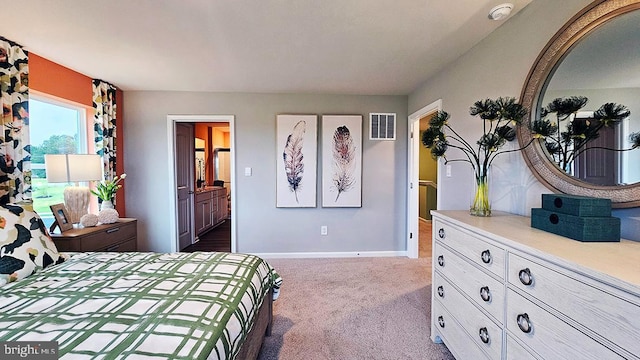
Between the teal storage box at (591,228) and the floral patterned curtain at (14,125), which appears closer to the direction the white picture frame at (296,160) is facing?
the teal storage box

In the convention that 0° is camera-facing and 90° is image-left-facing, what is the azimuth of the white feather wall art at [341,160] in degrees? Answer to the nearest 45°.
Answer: approximately 0°

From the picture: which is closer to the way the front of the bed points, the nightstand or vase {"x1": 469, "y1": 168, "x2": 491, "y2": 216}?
the vase

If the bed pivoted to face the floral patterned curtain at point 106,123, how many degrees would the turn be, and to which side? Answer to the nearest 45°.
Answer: approximately 135° to its left

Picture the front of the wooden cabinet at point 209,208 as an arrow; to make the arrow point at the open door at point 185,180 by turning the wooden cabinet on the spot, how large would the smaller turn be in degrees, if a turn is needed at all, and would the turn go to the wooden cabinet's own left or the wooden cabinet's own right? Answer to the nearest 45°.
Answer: approximately 45° to the wooden cabinet's own right

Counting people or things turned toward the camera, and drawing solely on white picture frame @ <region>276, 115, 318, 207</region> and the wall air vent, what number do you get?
2

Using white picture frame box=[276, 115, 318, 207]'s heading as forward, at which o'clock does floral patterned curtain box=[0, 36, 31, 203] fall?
The floral patterned curtain is roughly at 2 o'clock from the white picture frame.

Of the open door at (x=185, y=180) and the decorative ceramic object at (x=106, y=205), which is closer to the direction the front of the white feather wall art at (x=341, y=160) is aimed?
the decorative ceramic object
